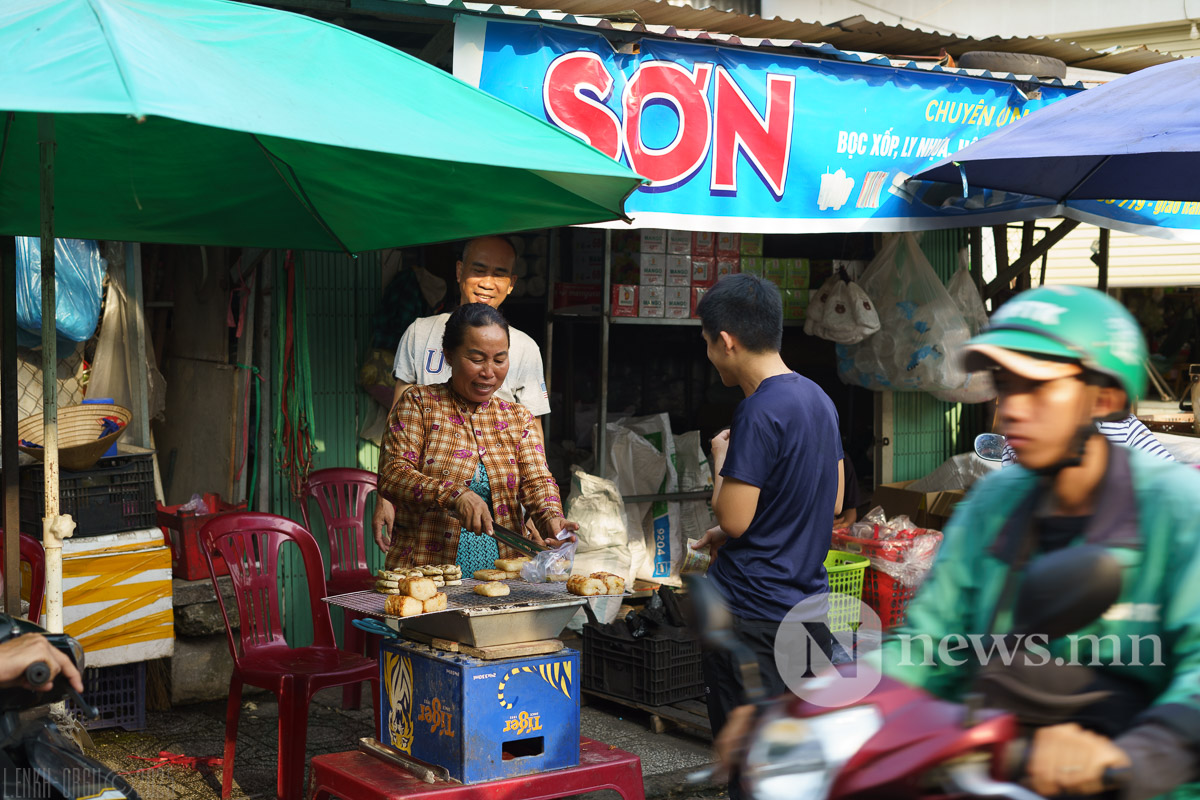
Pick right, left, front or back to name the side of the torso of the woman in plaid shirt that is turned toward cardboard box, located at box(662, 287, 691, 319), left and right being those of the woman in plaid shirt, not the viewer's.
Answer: back

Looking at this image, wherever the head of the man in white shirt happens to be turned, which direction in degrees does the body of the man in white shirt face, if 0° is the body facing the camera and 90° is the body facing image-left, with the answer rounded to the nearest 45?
approximately 0°

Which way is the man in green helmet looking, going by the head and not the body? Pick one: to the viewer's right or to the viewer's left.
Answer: to the viewer's left

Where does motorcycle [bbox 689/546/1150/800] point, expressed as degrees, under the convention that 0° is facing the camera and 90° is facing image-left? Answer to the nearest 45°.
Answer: approximately 45°

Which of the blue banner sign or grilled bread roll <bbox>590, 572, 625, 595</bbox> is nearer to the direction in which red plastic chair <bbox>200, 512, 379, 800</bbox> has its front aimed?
the grilled bread roll

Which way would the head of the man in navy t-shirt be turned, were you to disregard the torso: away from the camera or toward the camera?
away from the camera

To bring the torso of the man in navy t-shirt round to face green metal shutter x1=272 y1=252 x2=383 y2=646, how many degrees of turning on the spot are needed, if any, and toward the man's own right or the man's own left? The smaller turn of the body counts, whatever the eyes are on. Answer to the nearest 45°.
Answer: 0° — they already face it

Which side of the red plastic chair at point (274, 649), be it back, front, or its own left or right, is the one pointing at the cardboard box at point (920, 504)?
left
